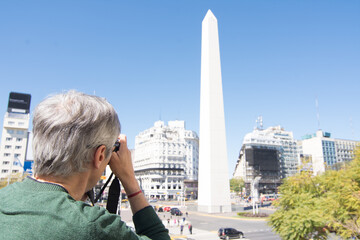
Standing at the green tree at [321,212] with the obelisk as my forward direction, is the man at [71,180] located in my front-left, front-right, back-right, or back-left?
back-left

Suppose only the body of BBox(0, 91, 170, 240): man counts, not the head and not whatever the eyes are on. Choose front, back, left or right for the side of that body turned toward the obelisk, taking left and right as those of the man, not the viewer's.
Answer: front

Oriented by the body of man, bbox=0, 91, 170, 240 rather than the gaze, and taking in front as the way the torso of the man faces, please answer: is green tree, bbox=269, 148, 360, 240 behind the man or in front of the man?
in front

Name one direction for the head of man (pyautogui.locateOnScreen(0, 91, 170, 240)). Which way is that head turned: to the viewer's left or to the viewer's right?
to the viewer's right

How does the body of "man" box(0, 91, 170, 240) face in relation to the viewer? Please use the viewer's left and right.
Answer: facing away from the viewer and to the right of the viewer
